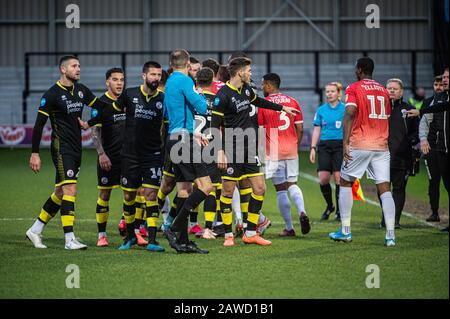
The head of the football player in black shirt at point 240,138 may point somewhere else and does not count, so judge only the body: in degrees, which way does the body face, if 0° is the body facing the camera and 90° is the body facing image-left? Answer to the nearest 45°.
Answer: approximately 315°

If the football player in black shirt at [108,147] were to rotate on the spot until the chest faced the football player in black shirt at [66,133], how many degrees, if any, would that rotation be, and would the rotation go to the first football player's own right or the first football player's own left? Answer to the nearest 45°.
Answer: approximately 90° to the first football player's own right

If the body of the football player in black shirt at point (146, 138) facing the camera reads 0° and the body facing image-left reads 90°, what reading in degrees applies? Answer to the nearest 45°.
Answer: approximately 0°

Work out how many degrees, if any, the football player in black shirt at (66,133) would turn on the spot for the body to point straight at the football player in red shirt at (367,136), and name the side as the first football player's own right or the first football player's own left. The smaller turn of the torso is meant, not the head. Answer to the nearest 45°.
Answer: approximately 45° to the first football player's own left

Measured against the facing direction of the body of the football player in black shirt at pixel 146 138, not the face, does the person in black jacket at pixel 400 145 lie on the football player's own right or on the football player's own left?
on the football player's own left

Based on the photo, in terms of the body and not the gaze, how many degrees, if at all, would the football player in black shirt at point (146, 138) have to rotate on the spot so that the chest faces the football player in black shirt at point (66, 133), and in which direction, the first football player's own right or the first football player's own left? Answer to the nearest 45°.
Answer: approximately 90° to the first football player's own right
